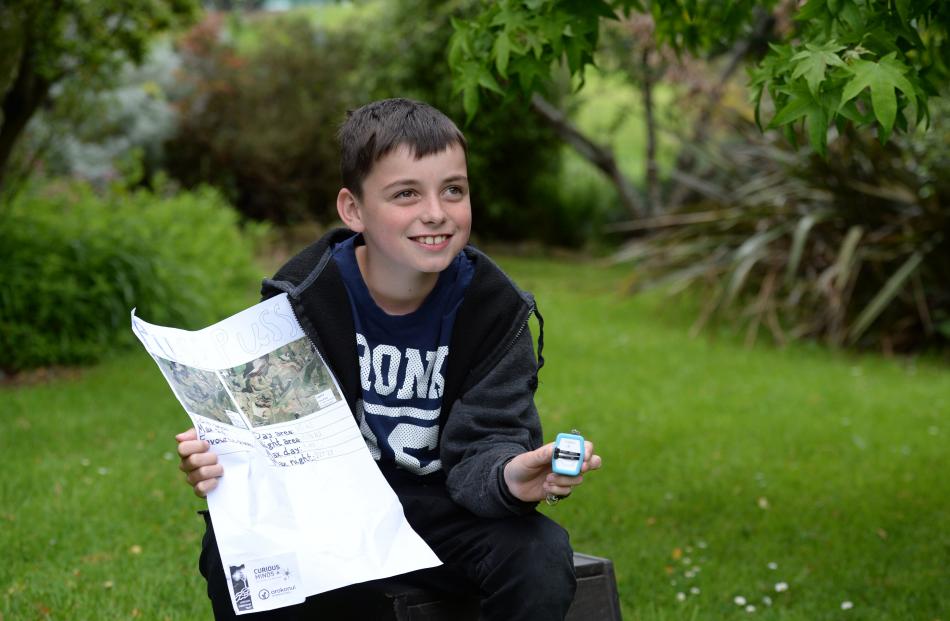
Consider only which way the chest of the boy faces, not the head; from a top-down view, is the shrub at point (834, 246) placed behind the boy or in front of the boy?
behind

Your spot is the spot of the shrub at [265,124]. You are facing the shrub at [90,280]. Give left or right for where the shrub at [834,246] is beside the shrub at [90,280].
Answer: left

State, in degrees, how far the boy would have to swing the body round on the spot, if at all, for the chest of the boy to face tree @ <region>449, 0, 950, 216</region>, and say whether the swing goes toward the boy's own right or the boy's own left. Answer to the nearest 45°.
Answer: approximately 90° to the boy's own left

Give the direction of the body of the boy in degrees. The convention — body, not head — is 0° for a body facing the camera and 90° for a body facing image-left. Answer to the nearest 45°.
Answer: approximately 0°

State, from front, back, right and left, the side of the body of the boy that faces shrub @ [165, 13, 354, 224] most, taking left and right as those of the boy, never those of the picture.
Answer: back

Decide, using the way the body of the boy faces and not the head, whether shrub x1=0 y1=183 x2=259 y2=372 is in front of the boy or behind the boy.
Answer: behind

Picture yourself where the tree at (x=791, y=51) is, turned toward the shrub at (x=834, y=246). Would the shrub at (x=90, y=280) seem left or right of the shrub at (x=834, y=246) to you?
left
